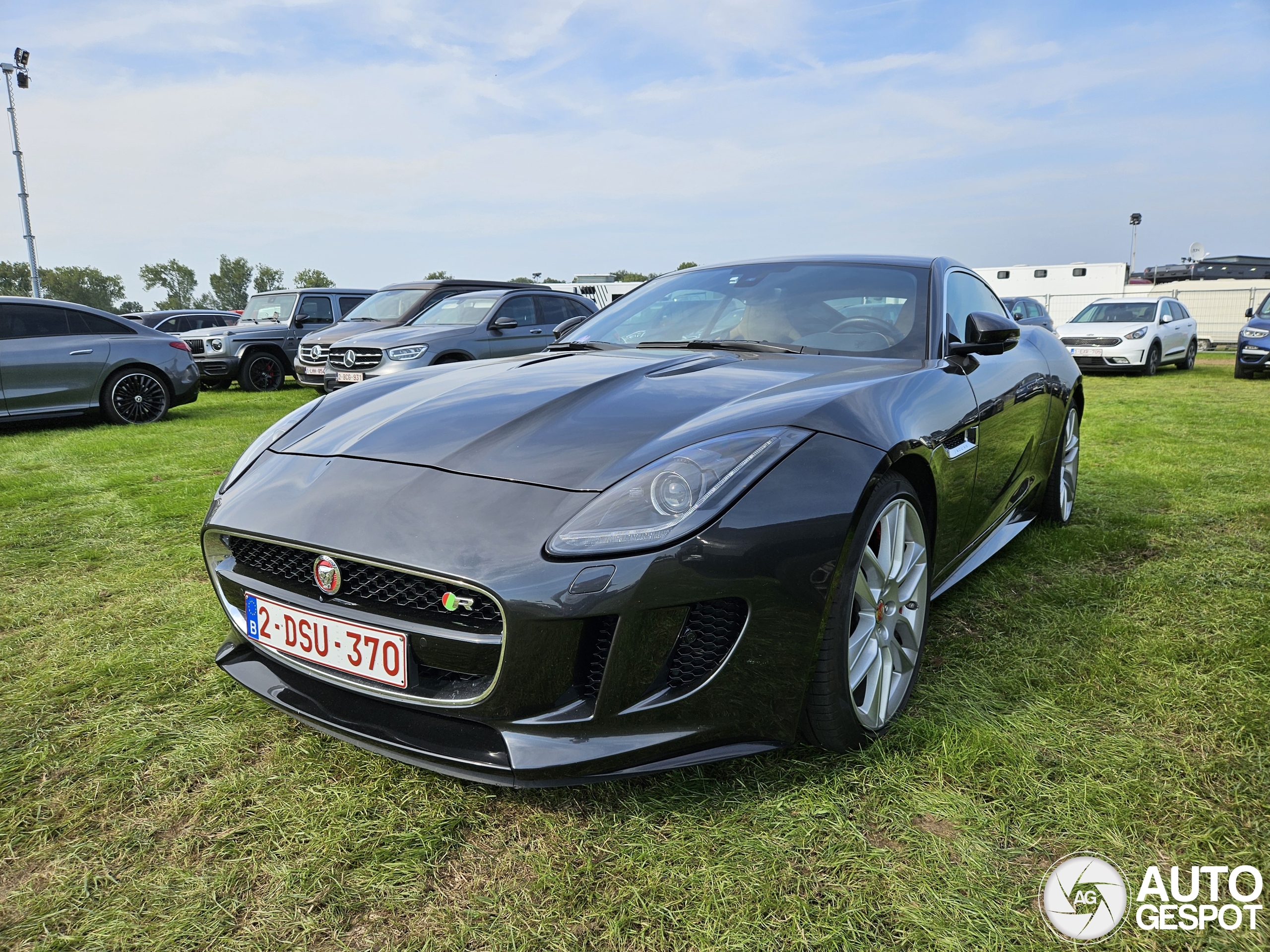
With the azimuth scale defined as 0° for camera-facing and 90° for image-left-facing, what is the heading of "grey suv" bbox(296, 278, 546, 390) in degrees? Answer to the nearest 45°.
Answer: approximately 45°

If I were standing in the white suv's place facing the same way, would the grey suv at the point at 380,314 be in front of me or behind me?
in front

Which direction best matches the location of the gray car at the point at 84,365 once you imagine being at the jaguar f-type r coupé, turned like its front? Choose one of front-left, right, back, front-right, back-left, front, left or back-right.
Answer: right

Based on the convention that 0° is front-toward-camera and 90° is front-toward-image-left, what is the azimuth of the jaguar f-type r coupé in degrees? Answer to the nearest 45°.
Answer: approximately 45°

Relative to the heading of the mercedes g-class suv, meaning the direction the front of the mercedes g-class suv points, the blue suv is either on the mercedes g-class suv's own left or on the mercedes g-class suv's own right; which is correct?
on the mercedes g-class suv's own left

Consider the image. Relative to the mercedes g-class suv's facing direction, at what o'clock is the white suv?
The white suv is roughly at 8 o'clock from the mercedes g-class suv.

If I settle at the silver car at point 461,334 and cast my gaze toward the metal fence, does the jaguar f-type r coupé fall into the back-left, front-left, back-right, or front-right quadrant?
back-right

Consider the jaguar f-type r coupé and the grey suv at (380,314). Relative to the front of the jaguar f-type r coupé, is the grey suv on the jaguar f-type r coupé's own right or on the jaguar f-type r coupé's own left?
on the jaguar f-type r coupé's own right

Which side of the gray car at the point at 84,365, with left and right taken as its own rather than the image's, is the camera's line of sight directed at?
left

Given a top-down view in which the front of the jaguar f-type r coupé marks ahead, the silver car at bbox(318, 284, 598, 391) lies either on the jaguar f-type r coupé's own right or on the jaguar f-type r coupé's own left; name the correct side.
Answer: on the jaguar f-type r coupé's own right

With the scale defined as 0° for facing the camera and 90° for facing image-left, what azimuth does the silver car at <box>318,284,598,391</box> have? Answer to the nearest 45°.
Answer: approximately 45°

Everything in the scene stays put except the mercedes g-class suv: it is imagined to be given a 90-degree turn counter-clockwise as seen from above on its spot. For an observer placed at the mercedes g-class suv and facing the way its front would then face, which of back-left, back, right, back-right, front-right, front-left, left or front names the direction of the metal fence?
front-left
